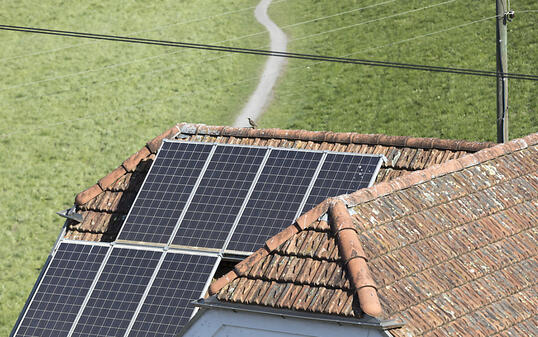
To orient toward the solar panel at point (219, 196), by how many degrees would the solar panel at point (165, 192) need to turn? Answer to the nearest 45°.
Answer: approximately 90° to its left

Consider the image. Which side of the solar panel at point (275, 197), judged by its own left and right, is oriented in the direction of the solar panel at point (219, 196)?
right

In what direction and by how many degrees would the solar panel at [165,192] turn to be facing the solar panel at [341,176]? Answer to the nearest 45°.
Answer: approximately 90° to its left

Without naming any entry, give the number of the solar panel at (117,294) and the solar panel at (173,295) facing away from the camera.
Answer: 0

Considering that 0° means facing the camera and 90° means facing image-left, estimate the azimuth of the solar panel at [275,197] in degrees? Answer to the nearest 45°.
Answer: approximately 45°

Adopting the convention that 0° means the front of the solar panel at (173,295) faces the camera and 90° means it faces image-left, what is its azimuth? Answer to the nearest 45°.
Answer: approximately 45°

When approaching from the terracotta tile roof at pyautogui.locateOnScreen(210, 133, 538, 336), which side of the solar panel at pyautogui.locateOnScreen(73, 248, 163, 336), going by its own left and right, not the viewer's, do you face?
left

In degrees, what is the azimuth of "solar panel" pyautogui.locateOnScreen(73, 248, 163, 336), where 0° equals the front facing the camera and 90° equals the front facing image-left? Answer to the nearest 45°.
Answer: approximately 45°

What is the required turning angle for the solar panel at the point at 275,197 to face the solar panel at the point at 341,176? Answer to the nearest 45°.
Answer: approximately 90° to its left
